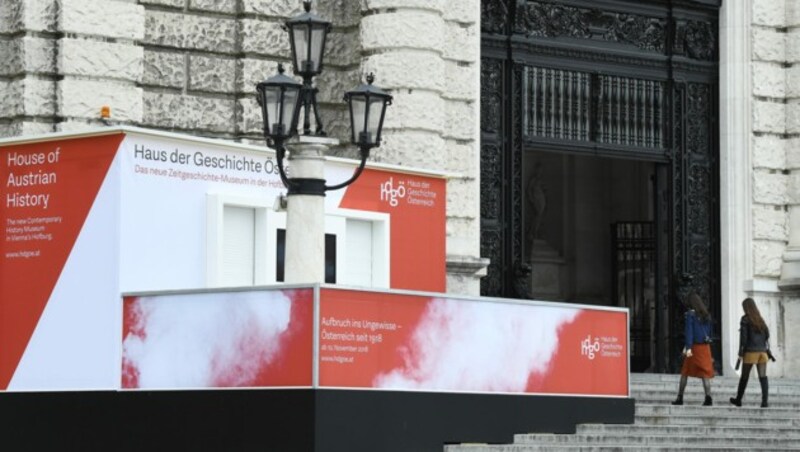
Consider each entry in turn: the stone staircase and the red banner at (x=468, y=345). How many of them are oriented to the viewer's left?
0

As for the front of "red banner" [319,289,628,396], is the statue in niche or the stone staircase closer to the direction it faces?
the stone staircase

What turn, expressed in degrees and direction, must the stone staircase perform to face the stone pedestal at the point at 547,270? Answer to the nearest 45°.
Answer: approximately 180°

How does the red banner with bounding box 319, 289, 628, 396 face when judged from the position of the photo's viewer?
facing the viewer and to the right of the viewer

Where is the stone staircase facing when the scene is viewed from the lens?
facing the viewer

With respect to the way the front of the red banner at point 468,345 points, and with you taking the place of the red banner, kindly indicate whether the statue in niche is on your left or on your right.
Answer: on your left

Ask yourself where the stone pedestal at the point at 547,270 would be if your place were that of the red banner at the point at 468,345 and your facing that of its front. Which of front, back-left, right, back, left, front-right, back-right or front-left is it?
back-left

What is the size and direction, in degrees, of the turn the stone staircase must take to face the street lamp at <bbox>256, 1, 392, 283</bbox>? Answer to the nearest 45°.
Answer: approximately 45° to its right

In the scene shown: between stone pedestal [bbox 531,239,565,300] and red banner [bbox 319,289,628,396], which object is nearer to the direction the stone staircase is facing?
the red banner

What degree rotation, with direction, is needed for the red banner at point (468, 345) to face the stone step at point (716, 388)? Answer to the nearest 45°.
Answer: approximately 90° to its left
